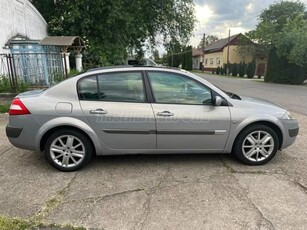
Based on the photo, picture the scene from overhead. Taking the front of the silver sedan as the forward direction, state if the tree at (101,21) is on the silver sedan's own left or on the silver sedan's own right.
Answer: on the silver sedan's own left

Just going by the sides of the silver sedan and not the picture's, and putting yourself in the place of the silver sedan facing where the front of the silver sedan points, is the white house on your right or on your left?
on your left

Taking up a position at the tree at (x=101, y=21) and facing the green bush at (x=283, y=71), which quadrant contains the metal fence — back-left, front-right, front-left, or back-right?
back-right

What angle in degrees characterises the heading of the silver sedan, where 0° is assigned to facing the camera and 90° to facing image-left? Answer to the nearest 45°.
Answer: approximately 270°

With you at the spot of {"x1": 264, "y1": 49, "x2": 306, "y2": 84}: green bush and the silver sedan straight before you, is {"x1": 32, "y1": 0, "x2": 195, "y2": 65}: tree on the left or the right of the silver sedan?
right
